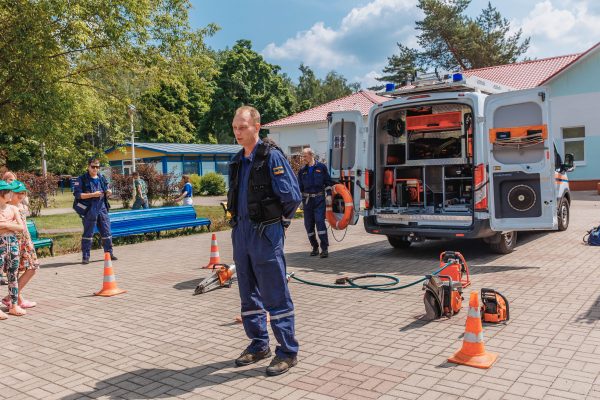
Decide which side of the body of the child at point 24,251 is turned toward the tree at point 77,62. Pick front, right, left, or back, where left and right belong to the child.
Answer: left

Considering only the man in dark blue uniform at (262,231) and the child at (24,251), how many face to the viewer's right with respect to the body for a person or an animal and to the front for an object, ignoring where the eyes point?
1

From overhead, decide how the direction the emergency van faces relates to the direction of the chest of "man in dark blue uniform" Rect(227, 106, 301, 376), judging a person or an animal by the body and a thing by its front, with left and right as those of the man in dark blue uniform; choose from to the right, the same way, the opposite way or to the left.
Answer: the opposite way

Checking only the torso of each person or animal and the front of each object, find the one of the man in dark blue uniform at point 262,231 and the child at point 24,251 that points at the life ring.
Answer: the child

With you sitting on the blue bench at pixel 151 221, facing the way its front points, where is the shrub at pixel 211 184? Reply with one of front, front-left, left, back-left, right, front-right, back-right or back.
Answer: back-left

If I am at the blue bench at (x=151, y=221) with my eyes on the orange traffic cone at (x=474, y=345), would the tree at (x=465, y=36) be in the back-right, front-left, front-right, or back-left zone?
back-left

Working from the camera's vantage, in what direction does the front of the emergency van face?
facing away from the viewer and to the right of the viewer

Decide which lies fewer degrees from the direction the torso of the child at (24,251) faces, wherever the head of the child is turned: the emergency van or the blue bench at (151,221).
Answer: the emergency van

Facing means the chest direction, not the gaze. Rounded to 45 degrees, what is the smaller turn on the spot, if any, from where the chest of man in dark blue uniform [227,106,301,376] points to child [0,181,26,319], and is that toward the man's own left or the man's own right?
approximately 90° to the man's own right

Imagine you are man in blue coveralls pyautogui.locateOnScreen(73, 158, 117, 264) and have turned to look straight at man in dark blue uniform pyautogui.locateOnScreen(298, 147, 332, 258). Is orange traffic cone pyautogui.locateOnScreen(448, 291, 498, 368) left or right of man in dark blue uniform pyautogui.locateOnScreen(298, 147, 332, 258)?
right

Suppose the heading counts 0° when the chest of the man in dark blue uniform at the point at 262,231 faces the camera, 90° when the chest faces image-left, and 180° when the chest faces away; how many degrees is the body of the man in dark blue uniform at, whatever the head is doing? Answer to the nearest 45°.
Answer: approximately 45°

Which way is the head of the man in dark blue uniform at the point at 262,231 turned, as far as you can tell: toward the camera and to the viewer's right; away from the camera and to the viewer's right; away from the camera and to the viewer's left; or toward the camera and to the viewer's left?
toward the camera and to the viewer's left

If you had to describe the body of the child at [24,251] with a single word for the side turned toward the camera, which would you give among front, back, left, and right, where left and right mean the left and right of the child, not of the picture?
right

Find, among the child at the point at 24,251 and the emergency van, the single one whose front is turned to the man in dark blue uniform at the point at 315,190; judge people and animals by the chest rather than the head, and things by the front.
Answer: the child
